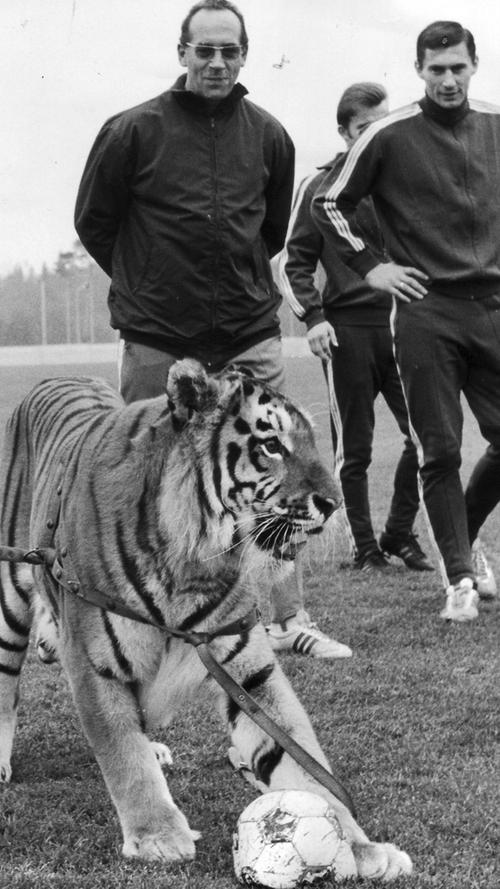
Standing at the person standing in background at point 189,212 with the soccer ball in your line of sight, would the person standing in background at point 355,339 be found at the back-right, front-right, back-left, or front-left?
back-left

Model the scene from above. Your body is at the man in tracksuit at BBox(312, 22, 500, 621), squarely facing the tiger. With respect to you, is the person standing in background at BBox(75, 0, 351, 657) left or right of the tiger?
right

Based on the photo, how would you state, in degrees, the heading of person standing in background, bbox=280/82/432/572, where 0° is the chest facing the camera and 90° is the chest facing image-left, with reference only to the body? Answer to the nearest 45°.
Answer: approximately 315°

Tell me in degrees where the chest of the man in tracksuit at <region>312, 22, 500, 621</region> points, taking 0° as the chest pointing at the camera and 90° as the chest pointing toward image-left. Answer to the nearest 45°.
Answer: approximately 0°

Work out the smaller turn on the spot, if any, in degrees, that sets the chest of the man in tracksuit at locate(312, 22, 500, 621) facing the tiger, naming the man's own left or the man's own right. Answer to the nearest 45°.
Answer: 0° — they already face it

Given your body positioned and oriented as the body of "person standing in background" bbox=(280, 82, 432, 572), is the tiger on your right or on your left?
on your right

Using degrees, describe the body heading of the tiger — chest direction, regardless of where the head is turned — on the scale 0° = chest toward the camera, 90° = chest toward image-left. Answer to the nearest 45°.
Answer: approximately 315°

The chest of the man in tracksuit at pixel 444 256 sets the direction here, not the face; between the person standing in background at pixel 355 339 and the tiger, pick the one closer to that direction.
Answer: the tiger

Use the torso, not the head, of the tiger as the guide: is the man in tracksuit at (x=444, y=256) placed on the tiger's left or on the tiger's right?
on the tiger's left
